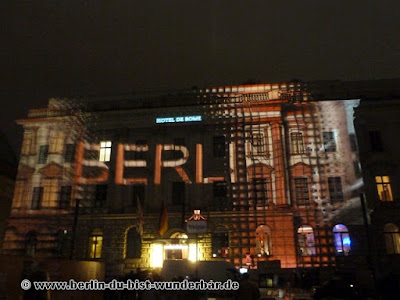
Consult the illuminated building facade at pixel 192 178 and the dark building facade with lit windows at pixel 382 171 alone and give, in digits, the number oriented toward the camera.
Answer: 2

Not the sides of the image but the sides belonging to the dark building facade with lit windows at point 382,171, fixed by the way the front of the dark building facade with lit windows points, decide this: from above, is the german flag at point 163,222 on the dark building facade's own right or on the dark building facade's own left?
on the dark building facade's own right

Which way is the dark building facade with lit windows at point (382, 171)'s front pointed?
toward the camera

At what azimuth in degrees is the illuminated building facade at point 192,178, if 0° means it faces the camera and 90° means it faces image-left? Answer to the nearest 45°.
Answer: approximately 0°

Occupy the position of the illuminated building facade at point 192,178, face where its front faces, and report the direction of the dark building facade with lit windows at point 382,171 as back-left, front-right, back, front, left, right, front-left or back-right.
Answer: left

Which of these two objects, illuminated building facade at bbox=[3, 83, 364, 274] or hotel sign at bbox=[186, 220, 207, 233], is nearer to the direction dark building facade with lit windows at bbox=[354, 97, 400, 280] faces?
the hotel sign
